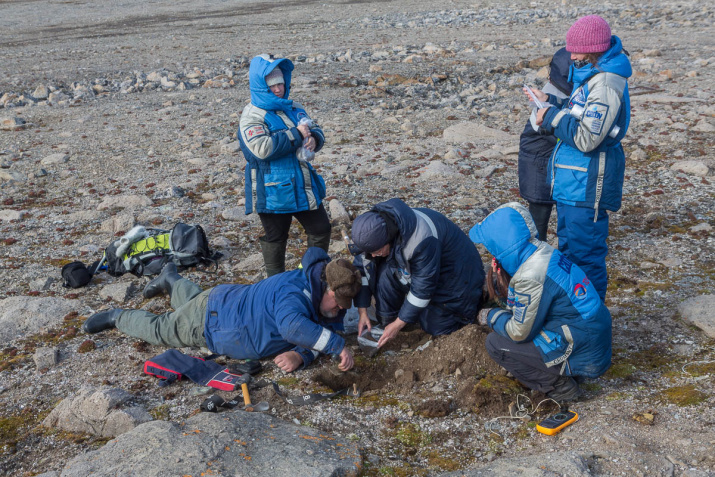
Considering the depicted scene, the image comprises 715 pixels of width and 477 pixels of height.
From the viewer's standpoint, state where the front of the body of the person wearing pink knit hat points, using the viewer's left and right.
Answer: facing to the left of the viewer

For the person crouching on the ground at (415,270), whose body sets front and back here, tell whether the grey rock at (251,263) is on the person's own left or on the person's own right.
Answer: on the person's own right

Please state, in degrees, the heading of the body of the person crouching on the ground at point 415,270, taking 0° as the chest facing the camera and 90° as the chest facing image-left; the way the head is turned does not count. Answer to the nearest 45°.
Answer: approximately 45°

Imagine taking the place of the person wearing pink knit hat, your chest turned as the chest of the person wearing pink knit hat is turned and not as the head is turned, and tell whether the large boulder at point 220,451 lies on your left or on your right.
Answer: on your left

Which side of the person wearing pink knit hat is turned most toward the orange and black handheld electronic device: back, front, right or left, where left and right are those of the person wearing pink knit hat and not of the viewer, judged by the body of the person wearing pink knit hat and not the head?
left

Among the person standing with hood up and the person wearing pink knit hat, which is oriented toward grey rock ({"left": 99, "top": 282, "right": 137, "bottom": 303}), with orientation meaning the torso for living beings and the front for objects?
the person wearing pink knit hat

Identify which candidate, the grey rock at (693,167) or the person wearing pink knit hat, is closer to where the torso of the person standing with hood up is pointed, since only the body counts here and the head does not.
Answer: the person wearing pink knit hat

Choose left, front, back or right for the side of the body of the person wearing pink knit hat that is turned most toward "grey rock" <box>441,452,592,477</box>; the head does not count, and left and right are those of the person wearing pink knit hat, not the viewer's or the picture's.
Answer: left

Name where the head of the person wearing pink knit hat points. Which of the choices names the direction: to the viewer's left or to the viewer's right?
to the viewer's left
